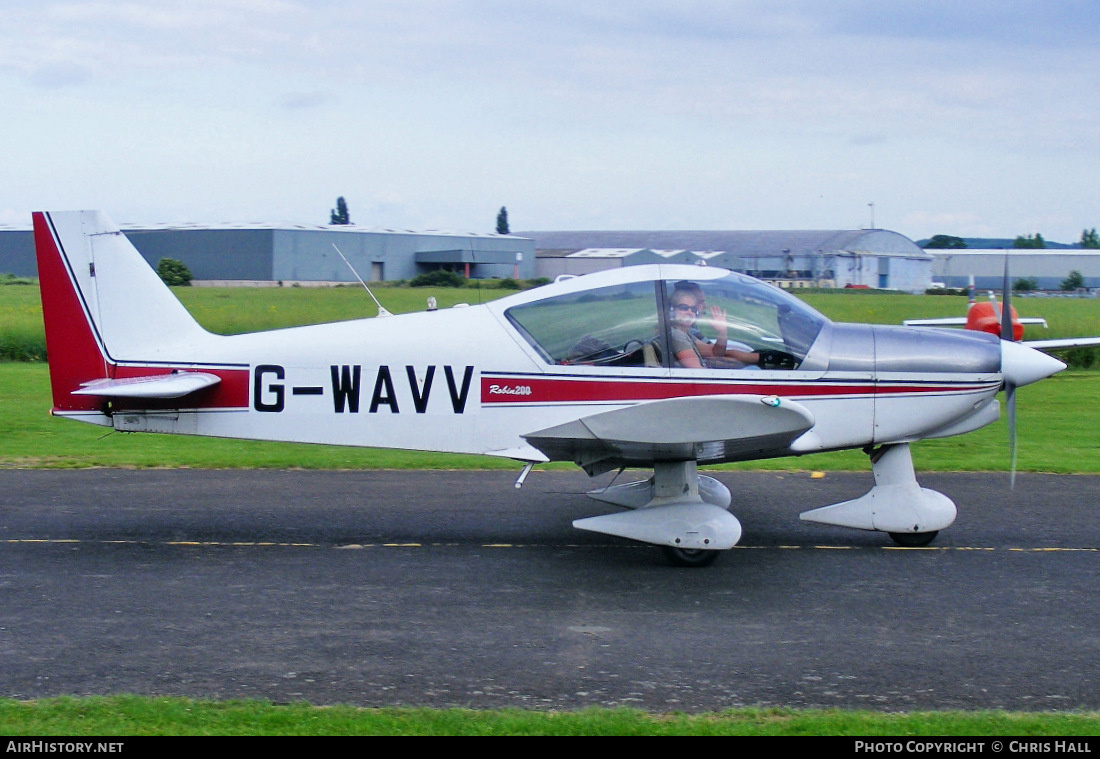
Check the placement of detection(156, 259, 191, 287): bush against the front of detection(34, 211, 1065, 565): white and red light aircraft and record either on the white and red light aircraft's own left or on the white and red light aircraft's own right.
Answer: on the white and red light aircraft's own left

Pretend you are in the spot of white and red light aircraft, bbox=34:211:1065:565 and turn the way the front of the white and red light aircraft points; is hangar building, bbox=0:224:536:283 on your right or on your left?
on your left

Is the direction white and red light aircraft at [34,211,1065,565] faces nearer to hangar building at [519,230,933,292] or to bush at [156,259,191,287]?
the hangar building

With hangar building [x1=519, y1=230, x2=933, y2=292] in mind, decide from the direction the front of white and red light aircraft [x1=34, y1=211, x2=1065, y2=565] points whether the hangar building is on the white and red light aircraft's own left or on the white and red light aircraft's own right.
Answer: on the white and red light aircraft's own left

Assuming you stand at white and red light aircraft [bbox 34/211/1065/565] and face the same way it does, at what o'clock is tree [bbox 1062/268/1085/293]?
The tree is roughly at 10 o'clock from the white and red light aircraft.

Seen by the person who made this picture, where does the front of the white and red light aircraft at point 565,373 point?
facing to the right of the viewer
